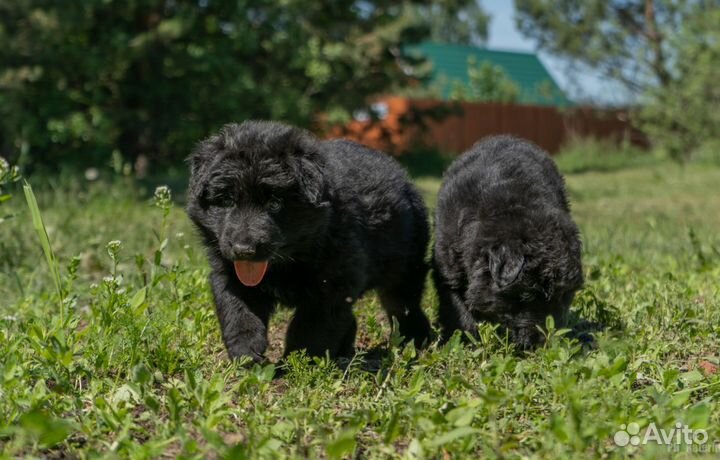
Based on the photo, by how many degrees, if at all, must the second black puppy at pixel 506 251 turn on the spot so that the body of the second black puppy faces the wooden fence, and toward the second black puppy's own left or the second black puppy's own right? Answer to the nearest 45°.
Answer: approximately 180°

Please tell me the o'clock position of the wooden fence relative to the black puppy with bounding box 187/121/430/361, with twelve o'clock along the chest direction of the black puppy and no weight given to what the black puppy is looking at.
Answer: The wooden fence is roughly at 5 o'clock from the black puppy.

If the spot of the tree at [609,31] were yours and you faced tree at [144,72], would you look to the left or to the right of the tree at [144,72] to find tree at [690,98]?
left

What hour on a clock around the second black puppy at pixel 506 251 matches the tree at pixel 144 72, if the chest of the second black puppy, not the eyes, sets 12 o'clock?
The tree is roughly at 5 o'clock from the second black puppy.

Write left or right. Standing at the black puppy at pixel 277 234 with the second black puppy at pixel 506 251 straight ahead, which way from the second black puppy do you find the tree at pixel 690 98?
left

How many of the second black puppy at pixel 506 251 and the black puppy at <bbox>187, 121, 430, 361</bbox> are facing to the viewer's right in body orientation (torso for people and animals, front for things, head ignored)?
0

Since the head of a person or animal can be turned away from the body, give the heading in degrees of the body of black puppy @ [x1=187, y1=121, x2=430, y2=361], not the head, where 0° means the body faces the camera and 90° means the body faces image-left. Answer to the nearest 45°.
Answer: approximately 45°

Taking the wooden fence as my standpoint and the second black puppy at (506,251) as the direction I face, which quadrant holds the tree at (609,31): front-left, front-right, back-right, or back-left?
back-left

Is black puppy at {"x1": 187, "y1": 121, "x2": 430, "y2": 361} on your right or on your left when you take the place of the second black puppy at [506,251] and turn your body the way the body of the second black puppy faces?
on your right

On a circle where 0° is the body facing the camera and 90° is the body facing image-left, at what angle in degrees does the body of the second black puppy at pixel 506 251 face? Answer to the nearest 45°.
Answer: approximately 0°

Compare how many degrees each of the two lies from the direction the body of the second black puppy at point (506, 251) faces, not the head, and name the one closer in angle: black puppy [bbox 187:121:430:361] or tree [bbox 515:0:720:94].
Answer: the black puppy
